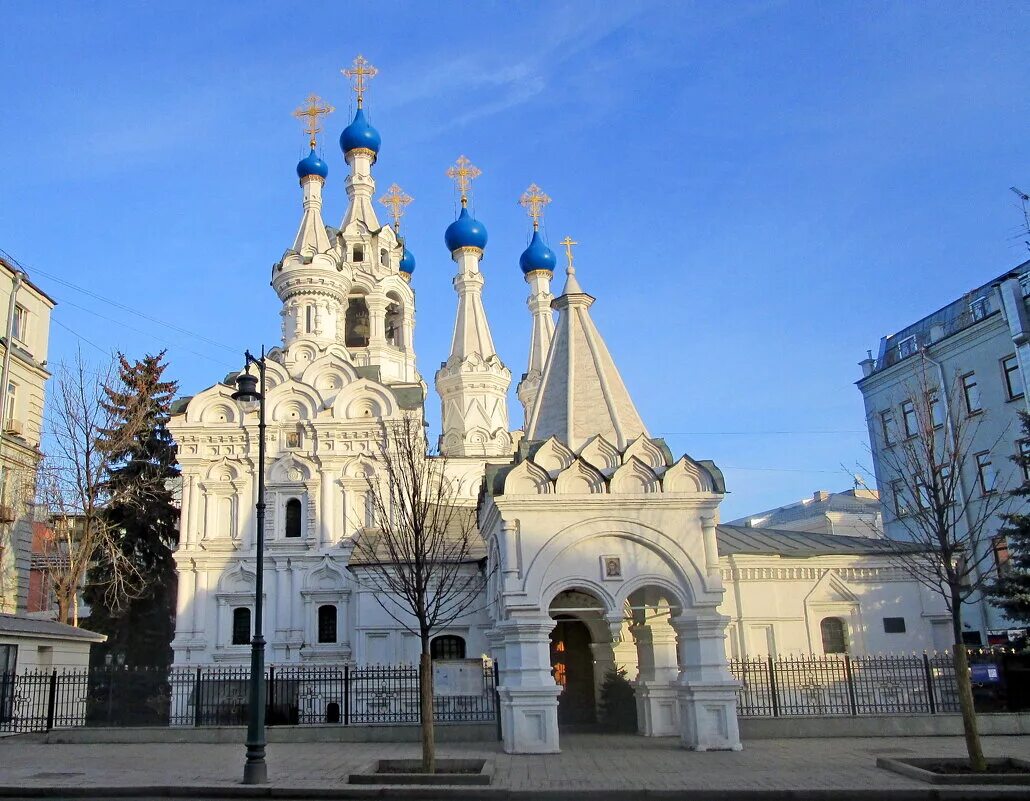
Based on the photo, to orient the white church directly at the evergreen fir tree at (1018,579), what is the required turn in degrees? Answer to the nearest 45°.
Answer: approximately 90° to its left

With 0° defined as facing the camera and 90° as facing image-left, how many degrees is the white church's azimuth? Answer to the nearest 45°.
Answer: approximately 0°
